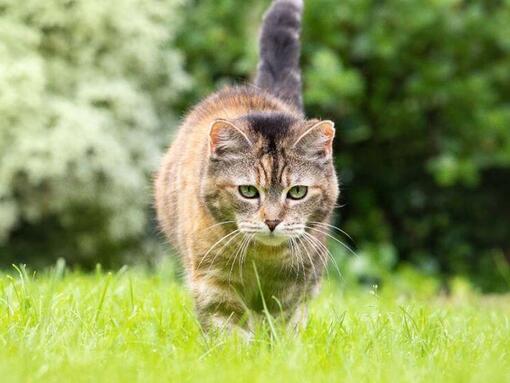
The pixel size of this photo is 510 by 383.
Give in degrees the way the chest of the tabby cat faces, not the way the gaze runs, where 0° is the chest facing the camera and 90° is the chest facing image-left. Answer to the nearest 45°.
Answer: approximately 0°
